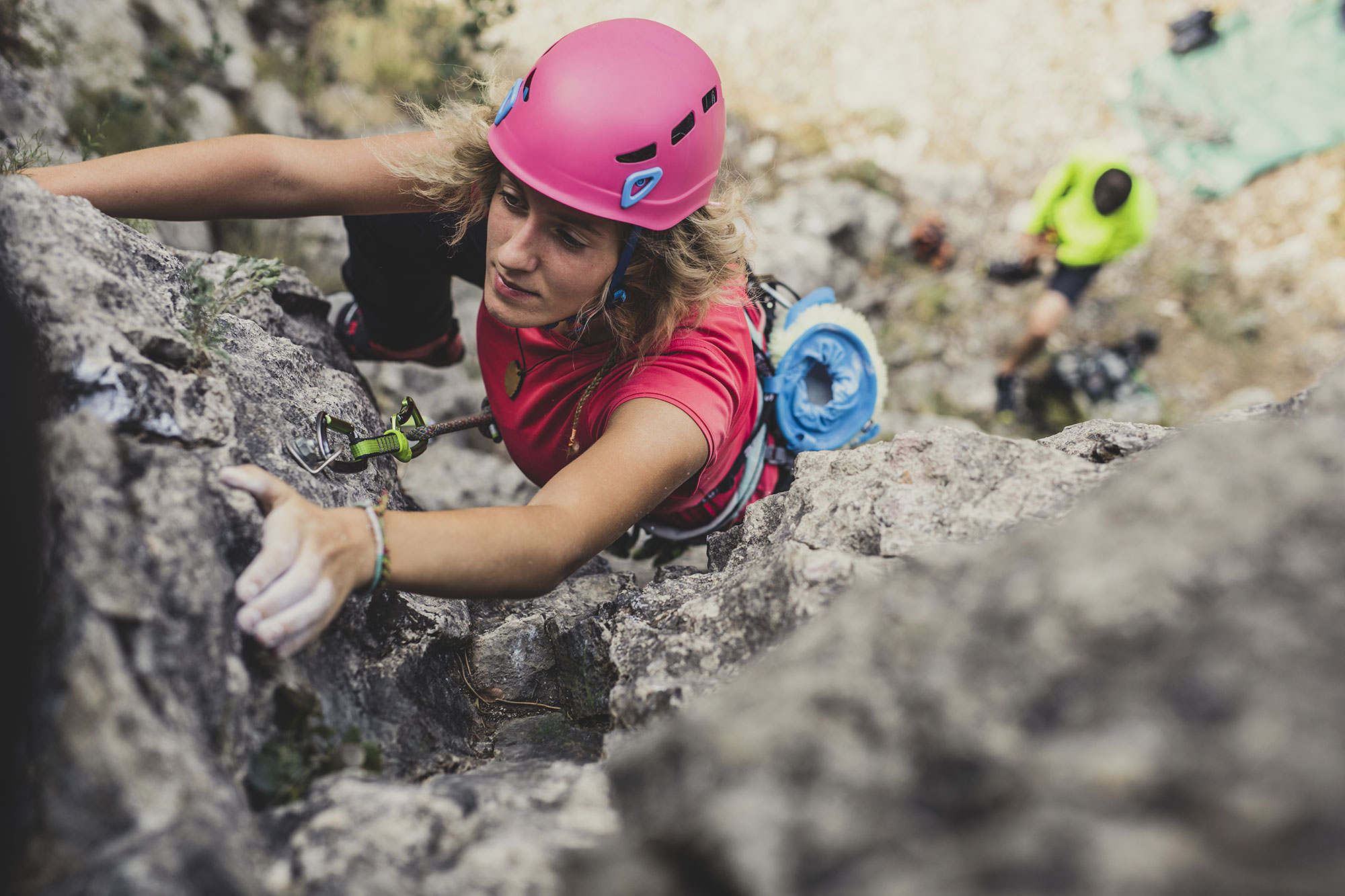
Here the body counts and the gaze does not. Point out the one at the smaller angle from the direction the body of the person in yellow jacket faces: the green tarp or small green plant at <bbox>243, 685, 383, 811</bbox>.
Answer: the small green plant

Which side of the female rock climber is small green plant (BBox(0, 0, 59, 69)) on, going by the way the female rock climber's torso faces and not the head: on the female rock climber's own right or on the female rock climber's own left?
on the female rock climber's own right

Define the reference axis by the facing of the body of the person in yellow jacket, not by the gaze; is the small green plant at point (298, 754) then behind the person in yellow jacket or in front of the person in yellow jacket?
in front

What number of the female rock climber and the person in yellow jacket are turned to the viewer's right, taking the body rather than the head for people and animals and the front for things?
0

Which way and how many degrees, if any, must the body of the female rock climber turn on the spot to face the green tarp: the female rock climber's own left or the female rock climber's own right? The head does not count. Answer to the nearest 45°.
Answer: approximately 180°

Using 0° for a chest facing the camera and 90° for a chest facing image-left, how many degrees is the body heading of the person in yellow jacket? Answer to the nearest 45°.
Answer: approximately 45°

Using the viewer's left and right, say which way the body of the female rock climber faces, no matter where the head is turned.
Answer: facing the viewer and to the left of the viewer

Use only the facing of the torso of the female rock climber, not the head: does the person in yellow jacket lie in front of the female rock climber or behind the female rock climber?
behind

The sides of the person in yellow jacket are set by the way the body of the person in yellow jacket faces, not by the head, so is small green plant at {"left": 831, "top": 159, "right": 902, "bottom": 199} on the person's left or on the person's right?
on the person's right

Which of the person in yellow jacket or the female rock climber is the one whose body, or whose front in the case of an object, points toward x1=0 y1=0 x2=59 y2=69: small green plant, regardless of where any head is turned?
the person in yellow jacket

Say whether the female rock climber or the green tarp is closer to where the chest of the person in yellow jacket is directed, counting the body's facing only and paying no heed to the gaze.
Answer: the female rock climber
